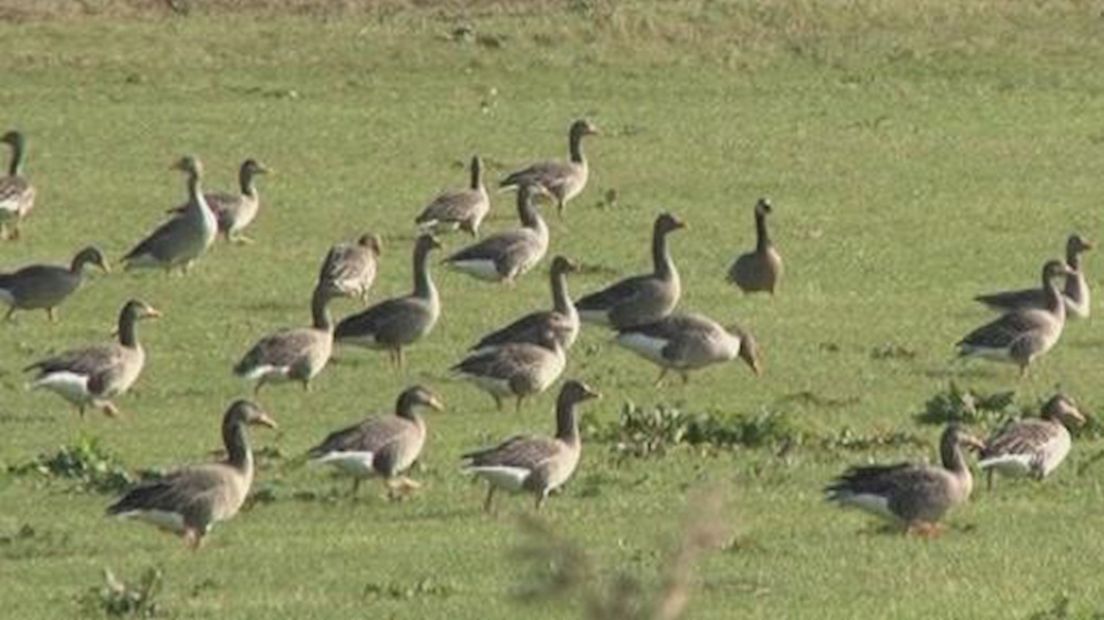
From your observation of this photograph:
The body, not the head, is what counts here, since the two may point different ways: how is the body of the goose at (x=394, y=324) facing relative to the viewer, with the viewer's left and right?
facing to the right of the viewer

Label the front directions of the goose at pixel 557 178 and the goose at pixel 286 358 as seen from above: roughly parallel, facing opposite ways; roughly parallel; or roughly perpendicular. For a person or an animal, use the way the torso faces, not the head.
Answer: roughly parallel

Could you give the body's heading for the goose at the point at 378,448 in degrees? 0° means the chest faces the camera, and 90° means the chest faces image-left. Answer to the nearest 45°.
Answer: approximately 270°

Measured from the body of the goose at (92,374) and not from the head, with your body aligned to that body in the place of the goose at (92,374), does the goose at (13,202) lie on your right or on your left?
on your left

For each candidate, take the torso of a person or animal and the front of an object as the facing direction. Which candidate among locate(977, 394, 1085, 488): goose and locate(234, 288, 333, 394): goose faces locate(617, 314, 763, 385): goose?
locate(234, 288, 333, 394): goose

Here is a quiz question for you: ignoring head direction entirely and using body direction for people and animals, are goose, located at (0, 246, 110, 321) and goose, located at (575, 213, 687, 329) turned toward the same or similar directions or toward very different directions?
same or similar directions

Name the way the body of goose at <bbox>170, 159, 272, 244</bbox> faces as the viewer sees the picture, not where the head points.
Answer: to the viewer's right

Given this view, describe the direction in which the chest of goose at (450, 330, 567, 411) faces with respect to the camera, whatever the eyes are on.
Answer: to the viewer's right

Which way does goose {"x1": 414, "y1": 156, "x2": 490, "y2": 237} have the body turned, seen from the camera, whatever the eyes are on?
to the viewer's right

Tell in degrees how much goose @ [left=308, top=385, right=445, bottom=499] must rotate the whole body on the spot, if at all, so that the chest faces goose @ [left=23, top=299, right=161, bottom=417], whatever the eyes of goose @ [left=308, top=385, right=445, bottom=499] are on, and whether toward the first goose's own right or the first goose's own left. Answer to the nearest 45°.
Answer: approximately 135° to the first goose's own left

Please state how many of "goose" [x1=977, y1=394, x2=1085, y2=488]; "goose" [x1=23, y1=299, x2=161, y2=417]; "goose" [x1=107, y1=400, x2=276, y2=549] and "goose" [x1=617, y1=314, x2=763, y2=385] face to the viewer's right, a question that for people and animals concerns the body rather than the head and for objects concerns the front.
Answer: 4

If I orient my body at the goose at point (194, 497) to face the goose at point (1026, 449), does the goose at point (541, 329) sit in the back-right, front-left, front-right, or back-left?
front-left

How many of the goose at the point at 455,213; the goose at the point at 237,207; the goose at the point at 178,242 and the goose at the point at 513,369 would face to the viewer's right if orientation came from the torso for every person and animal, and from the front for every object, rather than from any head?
4

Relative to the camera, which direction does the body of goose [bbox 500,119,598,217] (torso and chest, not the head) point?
to the viewer's right

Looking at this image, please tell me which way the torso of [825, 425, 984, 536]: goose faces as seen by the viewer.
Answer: to the viewer's right

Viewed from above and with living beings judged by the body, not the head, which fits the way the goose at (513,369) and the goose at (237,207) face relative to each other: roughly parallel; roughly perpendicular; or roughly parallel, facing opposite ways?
roughly parallel
